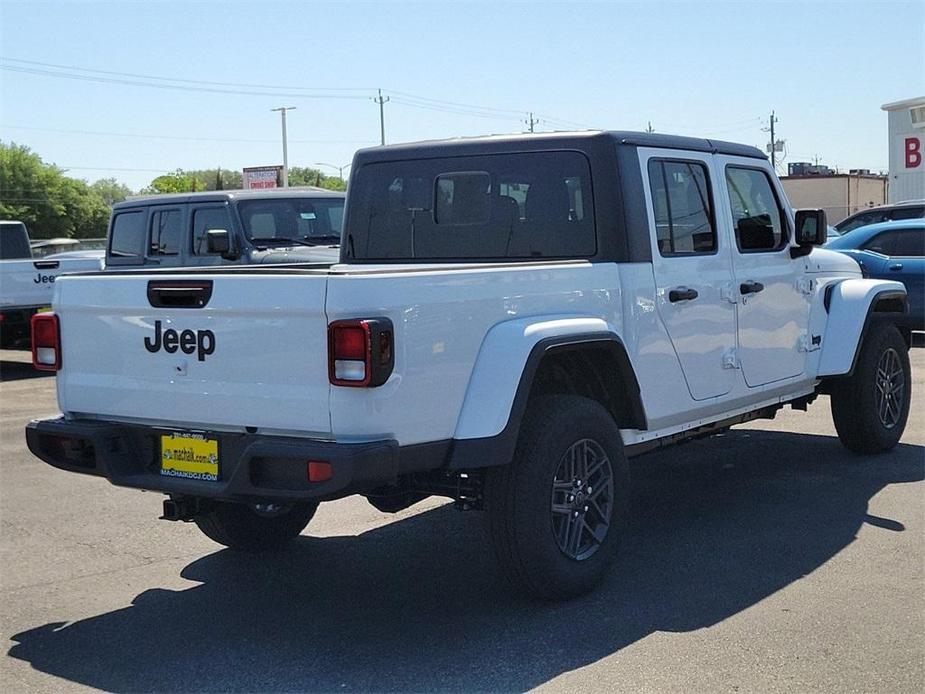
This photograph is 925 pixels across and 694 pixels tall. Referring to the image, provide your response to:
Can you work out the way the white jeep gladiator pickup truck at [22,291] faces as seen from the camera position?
facing away from the viewer and to the left of the viewer

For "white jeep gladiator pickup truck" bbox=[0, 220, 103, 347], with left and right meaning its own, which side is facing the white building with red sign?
right

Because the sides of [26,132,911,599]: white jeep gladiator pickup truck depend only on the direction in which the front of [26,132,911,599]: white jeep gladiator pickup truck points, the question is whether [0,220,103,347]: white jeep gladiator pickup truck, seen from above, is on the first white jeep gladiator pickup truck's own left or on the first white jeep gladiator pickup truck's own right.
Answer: on the first white jeep gladiator pickup truck's own left

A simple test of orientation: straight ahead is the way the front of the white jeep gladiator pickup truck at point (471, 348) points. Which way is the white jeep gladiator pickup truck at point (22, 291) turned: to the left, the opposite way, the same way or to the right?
to the left

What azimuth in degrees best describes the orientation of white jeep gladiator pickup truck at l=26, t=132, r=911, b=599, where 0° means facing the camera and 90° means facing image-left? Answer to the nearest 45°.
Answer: approximately 225°

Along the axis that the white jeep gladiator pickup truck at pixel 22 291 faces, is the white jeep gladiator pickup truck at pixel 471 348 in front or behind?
behind
